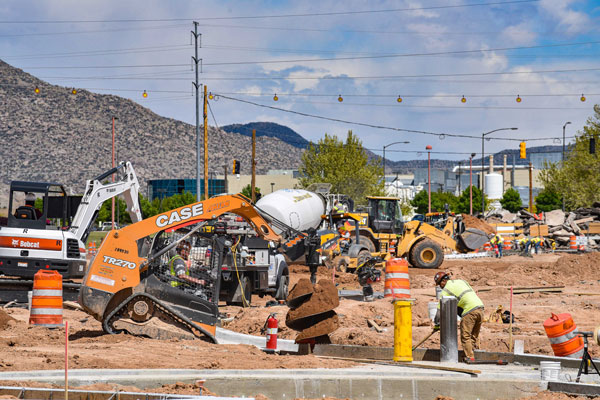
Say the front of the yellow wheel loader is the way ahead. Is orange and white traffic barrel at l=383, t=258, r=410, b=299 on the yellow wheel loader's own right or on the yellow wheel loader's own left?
on the yellow wheel loader's own right

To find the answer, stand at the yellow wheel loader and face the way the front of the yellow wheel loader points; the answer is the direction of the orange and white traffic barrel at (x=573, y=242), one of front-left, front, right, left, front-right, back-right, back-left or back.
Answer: front-left

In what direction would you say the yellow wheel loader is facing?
to the viewer's right

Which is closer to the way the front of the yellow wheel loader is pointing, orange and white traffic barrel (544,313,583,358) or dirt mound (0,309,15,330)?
the orange and white traffic barrel

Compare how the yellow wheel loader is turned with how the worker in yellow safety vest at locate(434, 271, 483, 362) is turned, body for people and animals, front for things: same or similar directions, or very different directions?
very different directions

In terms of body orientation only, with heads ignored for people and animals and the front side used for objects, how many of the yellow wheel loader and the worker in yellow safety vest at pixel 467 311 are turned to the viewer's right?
1

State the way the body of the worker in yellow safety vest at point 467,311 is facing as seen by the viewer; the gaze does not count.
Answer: to the viewer's left

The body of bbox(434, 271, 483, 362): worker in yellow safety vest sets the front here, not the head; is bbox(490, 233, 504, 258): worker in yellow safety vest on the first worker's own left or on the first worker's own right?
on the first worker's own right

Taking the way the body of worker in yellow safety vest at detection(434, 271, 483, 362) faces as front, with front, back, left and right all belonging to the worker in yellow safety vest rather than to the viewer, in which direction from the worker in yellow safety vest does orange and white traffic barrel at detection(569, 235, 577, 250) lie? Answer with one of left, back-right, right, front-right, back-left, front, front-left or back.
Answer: right

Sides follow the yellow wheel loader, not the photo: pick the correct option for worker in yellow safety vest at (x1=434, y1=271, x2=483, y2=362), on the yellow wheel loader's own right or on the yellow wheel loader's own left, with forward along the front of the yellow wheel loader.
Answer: on the yellow wheel loader's own right

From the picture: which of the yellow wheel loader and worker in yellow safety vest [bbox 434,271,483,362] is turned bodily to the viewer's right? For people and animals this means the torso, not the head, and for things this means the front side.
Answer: the yellow wheel loader

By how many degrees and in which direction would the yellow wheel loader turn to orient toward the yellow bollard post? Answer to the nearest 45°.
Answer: approximately 90° to its right

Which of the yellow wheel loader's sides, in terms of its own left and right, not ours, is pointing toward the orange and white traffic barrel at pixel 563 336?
right
